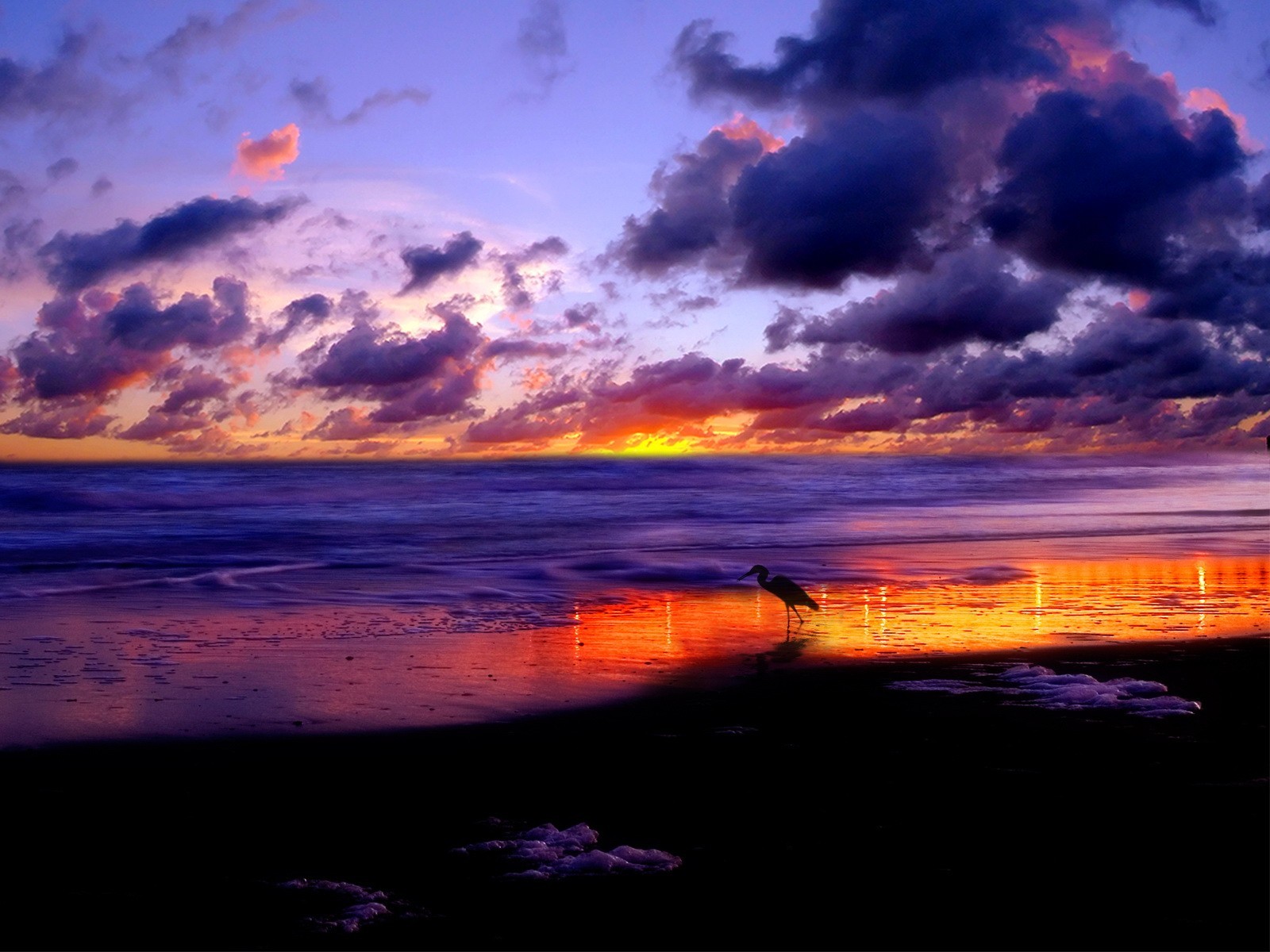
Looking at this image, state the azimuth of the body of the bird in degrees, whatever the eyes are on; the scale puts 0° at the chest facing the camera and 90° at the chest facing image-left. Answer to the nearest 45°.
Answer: approximately 90°
